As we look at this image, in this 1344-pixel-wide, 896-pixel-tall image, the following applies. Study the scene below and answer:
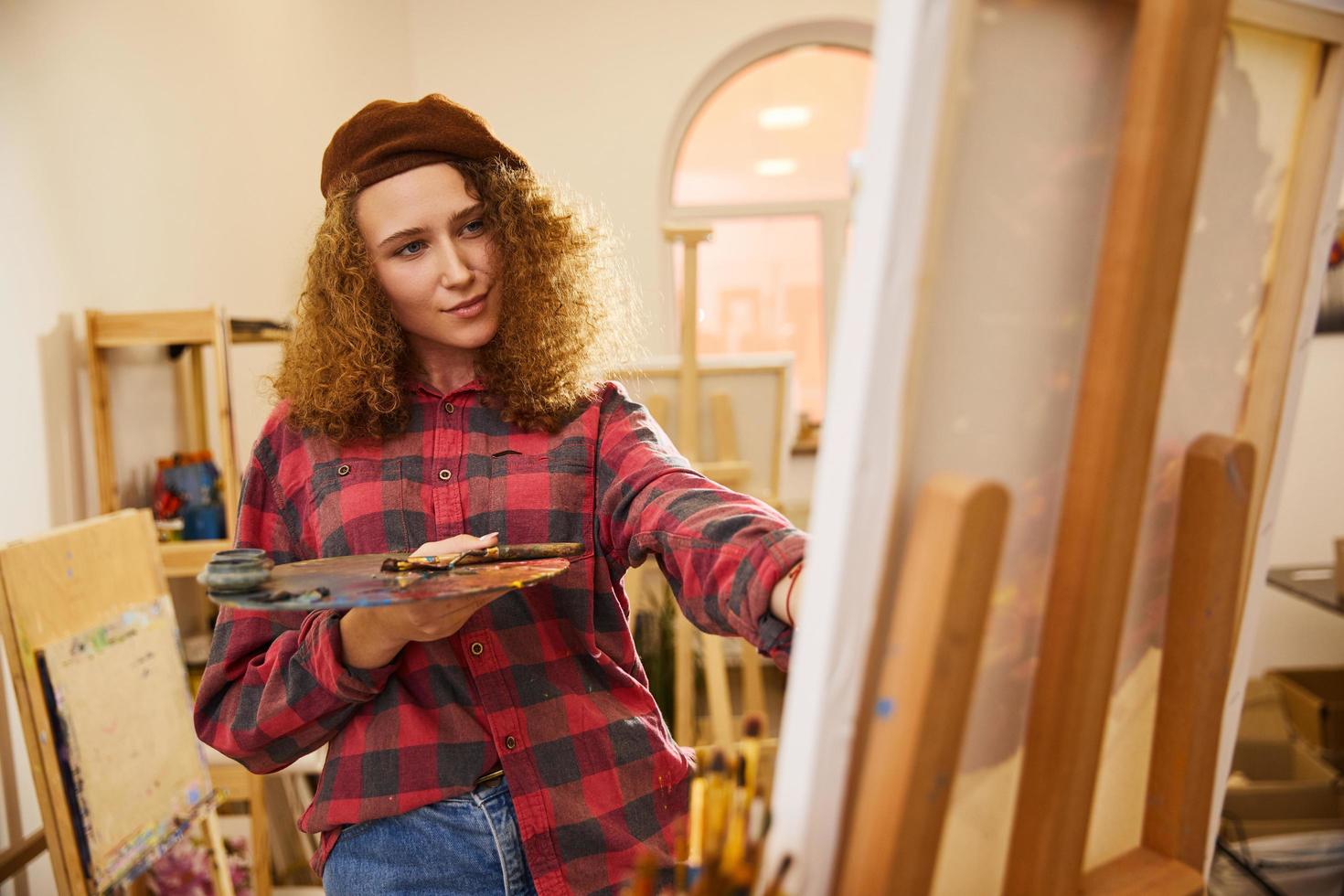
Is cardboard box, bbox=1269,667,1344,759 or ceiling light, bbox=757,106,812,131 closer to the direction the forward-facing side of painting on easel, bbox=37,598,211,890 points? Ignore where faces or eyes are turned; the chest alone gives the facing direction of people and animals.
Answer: the cardboard box

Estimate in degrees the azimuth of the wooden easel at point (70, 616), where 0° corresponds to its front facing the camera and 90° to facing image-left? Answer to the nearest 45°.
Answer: approximately 315°

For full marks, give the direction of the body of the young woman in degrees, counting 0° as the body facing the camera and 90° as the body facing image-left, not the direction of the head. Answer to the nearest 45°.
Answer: approximately 0°

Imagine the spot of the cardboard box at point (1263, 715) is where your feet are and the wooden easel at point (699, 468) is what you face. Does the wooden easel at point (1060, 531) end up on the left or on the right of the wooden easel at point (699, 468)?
left

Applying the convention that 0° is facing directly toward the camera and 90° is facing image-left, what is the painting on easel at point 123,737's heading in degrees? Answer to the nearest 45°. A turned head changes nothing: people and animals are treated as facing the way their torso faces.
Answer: approximately 315°

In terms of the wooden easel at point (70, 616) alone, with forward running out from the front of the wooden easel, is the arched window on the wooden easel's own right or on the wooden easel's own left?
on the wooden easel's own left

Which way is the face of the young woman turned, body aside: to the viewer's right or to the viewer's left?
to the viewer's right
